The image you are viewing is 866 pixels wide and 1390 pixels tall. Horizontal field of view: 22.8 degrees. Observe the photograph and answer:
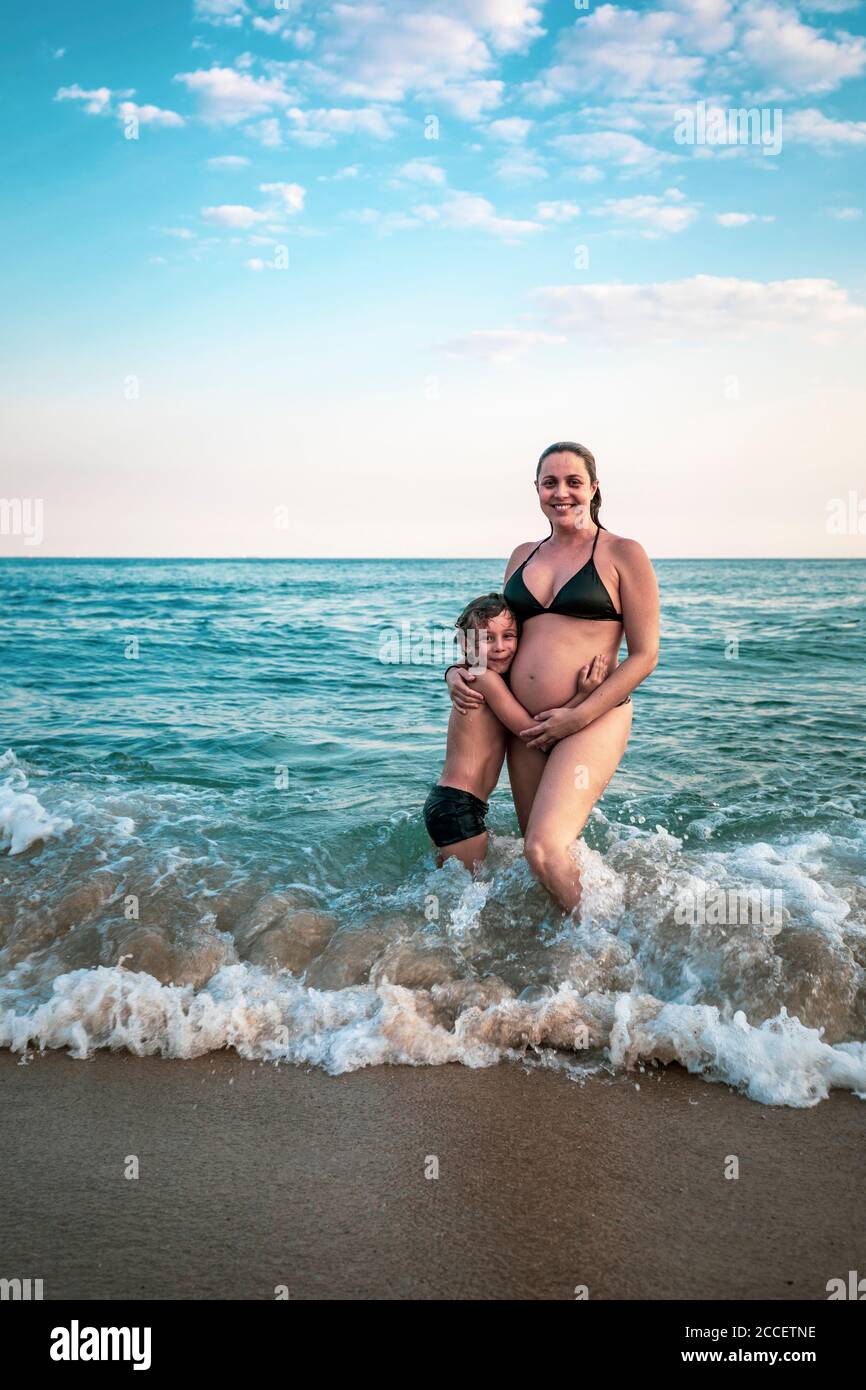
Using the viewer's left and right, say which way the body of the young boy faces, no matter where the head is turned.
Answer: facing to the right of the viewer

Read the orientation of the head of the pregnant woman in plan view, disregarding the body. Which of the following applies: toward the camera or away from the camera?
toward the camera

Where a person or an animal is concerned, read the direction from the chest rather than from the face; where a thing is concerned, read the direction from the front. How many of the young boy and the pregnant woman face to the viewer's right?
1

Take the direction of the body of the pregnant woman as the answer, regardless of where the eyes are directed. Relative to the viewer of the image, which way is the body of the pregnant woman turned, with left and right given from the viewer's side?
facing the viewer and to the left of the viewer
